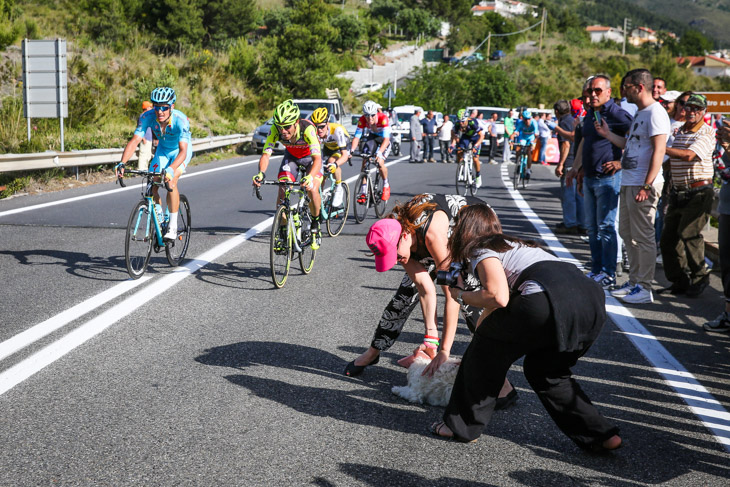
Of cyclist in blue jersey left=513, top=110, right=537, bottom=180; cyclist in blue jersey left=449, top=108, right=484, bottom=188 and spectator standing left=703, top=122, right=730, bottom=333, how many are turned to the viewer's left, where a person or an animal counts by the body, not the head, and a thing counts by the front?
1

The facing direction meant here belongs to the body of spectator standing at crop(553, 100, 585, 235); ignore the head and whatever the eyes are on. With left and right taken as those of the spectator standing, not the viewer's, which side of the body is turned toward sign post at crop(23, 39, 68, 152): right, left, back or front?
front

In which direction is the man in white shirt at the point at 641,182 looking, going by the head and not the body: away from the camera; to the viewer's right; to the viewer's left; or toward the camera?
to the viewer's left

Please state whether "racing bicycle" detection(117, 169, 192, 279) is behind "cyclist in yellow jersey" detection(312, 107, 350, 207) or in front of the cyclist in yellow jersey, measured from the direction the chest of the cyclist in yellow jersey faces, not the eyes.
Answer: in front

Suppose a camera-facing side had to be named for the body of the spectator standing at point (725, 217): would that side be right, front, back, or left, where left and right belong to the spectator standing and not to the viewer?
left

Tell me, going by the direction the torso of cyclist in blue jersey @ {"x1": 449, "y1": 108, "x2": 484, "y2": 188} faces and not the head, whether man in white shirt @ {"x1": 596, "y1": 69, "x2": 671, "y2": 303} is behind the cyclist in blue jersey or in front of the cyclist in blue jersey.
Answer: in front

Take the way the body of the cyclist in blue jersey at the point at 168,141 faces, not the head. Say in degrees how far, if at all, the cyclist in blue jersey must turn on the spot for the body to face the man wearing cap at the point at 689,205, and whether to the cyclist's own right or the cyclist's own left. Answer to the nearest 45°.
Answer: approximately 135° to the cyclist's own left

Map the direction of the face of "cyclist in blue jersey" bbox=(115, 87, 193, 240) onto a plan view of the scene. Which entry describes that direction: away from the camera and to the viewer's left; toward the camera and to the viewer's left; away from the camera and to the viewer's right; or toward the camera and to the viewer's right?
toward the camera and to the viewer's left

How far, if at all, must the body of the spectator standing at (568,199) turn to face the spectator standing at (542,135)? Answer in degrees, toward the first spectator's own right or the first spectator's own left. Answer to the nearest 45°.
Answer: approximately 90° to the first spectator's own right

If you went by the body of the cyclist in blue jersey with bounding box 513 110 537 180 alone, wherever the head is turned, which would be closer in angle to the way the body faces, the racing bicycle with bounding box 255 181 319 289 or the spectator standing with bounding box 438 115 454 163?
the racing bicycle

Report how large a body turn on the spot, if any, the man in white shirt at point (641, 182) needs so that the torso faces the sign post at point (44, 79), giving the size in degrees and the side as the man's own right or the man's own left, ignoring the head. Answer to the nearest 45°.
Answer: approximately 45° to the man's own right

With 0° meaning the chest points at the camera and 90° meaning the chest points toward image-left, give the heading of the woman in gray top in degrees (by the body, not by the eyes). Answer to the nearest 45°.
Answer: approximately 135°

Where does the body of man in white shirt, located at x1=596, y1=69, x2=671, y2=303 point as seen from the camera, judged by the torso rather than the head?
to the viewer's left
